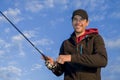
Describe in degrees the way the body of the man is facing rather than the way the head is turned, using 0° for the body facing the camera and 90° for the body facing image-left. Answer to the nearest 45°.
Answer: approximately 45°
